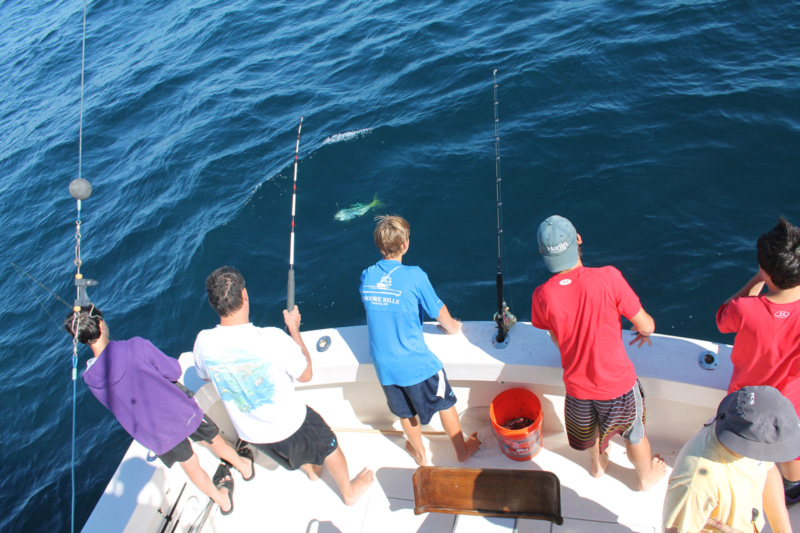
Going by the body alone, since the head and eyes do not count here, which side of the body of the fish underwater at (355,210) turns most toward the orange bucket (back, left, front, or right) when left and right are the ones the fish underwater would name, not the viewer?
left

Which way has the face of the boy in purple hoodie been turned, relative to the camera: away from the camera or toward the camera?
away from the camera

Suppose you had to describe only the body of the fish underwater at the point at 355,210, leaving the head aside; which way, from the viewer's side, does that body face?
to the viewer's left

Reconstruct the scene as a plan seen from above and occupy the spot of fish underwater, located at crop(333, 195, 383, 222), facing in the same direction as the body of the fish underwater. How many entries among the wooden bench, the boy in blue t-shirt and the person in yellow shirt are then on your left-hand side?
3

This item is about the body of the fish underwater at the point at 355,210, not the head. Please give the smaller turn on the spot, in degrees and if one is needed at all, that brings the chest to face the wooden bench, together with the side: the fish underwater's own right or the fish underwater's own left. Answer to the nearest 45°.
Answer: approximately 90° to the fish underwater's own left
